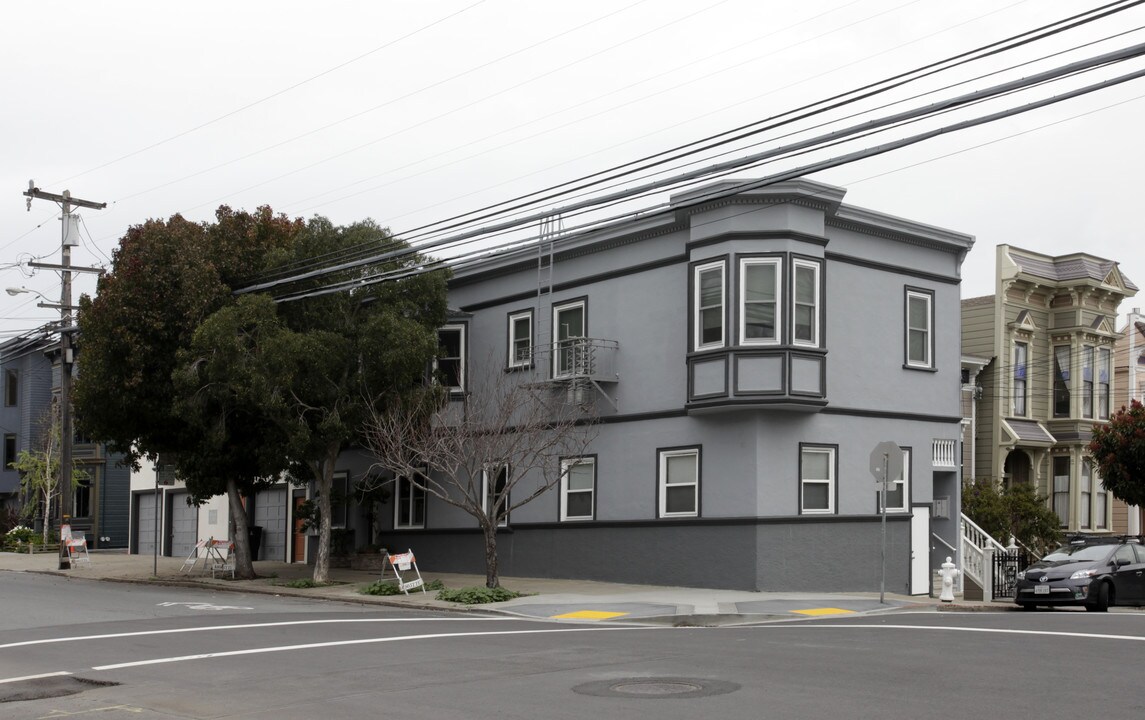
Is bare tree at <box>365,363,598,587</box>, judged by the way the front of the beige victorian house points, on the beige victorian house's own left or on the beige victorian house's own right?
on the beige victorian house's own right

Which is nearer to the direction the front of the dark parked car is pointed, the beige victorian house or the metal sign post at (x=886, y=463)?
the metal sign post

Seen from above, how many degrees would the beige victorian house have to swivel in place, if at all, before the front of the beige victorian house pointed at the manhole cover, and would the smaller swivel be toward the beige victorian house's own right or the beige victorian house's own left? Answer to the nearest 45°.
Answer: approximately 45° to the beige victorian house's own right

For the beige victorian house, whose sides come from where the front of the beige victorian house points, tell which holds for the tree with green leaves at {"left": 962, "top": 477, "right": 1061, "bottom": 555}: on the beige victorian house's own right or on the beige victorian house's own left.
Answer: on the beige victorian house's own right

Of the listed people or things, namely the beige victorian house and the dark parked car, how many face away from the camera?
0

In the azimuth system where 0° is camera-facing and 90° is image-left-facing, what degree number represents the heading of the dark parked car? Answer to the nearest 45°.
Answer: approximately 45°

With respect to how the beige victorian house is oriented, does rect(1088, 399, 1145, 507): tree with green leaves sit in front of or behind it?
in front

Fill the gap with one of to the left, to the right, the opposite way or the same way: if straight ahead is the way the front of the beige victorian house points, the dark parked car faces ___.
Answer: to the right

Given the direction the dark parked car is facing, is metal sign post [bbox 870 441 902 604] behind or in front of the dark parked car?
in front

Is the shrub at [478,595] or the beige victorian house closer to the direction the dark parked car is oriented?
the shrub
